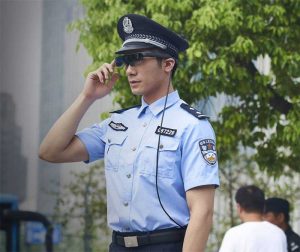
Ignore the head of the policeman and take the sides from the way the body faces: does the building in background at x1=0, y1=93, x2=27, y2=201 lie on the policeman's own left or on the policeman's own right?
on the policeman's own right

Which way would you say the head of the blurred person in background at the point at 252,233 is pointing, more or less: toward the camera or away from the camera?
away from the camera

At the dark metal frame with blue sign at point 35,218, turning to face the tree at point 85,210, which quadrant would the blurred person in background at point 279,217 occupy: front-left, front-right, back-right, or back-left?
front-right

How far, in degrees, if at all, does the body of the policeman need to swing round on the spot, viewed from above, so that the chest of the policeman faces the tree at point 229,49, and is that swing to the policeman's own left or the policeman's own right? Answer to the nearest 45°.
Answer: approximately 135° to the policeman's own right

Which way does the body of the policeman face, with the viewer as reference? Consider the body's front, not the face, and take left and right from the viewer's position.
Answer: facing the viewer and to the left of the viewer

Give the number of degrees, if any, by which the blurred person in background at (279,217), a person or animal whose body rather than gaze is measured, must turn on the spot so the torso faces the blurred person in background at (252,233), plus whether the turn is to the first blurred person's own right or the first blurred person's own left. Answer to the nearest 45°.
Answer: approximately 45° to the first blurred person's own left
